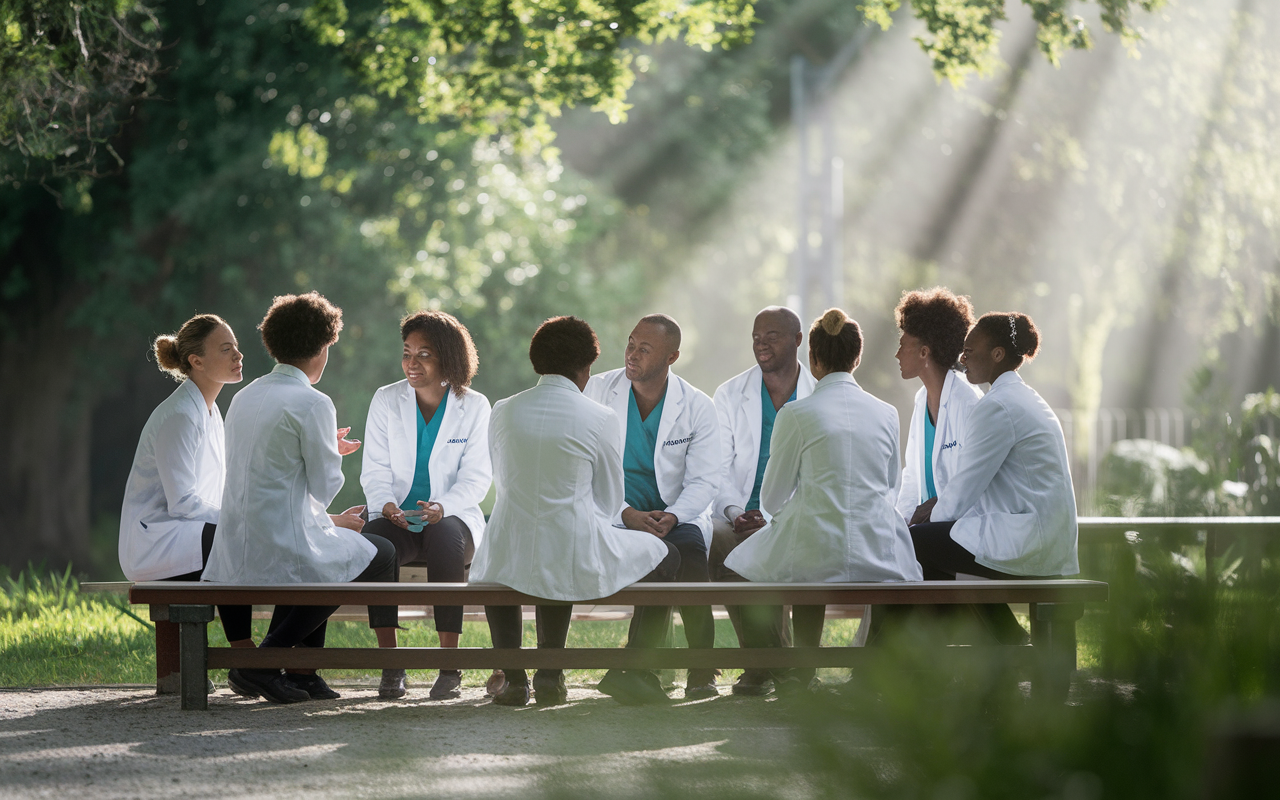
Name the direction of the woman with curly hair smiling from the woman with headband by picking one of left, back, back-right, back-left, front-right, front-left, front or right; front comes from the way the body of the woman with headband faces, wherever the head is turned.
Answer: front

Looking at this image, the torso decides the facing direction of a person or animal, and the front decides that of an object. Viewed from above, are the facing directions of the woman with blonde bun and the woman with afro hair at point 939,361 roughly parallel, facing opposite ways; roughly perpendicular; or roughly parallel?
roughly parallel, facing opposite ways

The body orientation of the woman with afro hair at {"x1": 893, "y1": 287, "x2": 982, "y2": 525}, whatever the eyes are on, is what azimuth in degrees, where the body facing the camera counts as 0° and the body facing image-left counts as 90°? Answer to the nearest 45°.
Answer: approximately 45°

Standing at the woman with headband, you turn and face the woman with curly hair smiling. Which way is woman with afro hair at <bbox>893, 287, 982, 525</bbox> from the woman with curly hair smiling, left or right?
right

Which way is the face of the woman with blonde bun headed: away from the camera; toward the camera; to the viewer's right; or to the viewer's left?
to the viewer's right

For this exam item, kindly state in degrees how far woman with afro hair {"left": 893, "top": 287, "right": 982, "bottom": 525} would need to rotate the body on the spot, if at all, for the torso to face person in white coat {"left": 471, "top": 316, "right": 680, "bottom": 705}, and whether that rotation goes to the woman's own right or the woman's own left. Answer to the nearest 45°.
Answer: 0° — they already face them

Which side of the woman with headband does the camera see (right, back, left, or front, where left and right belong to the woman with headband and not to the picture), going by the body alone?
left

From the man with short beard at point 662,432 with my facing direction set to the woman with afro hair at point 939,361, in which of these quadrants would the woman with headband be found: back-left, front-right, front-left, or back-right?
front-right

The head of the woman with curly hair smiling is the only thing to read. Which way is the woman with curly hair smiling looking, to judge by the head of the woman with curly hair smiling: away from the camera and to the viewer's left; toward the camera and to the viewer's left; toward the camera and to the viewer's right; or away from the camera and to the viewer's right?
toward the camera and to the viewer's left

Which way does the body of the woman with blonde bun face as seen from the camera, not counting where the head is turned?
to the viewer's right

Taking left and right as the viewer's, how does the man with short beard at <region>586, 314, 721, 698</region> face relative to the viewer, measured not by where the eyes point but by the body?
facing the viewer and to the left of the viewer

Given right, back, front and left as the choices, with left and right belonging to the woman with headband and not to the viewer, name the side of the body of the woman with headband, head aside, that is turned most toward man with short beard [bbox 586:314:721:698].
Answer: front

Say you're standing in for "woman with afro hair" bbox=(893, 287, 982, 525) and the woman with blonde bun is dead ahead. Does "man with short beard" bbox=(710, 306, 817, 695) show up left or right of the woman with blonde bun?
right

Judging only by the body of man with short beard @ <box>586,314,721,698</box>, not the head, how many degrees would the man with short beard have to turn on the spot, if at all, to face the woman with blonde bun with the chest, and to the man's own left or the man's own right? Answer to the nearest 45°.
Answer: approximately 45° to the man's own right

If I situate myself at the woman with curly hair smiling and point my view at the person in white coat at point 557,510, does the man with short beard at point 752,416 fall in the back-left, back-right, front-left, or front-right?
front-left

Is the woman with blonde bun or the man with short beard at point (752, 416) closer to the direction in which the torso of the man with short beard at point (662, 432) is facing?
the woman with blonde bun

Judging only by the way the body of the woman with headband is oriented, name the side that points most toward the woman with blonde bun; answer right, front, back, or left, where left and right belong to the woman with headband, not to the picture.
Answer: front

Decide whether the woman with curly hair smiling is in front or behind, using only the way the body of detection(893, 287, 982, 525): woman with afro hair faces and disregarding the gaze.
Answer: in front
